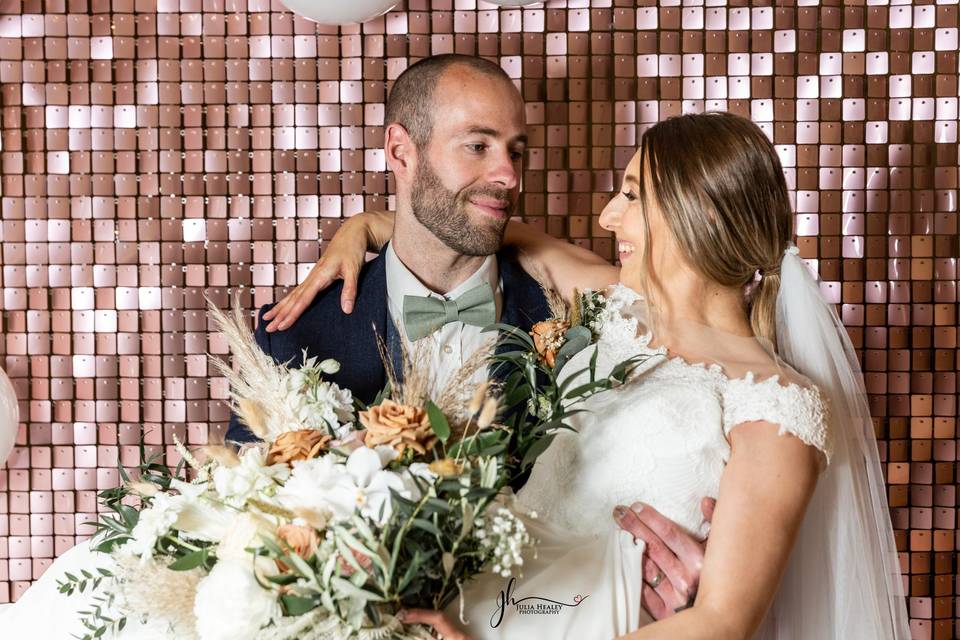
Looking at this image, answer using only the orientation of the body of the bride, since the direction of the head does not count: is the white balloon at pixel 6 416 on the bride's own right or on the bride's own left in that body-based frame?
on the bride's own right

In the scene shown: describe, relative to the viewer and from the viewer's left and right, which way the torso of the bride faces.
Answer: facing the viewer and to the left of the viewer

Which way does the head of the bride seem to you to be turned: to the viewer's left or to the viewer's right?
to the viewer's left
